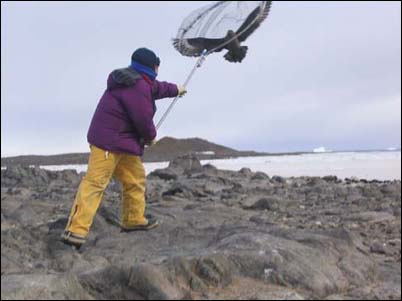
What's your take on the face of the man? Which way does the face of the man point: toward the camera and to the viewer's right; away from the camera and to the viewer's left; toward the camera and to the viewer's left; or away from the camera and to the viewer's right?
away from the camera and to the viewer's right

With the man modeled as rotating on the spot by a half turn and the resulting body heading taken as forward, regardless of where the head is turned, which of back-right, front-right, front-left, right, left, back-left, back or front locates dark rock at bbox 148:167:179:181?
back-right

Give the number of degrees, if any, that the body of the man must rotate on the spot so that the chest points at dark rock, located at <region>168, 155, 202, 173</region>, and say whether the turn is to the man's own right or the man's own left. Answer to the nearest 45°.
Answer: approximately 45° to the man's own left

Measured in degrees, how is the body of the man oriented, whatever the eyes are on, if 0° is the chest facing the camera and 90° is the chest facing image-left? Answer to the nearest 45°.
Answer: approximately 225°

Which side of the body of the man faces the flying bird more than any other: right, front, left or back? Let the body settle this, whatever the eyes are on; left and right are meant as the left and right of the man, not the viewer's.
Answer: front
